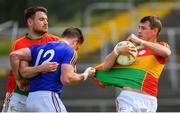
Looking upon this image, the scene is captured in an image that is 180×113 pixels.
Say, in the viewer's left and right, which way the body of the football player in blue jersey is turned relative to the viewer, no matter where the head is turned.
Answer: facing away from the viewer and to the right of the viewer

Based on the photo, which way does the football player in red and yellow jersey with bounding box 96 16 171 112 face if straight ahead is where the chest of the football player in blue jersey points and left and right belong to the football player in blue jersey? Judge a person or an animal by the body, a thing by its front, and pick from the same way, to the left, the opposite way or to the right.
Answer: the opposite way

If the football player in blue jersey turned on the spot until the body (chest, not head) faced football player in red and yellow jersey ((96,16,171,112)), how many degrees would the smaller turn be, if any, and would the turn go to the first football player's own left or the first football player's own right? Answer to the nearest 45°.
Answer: approximately 45° to the first football player's own right

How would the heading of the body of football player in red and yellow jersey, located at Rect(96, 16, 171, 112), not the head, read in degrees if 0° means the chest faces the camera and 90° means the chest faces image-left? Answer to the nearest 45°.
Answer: approximately 45°
